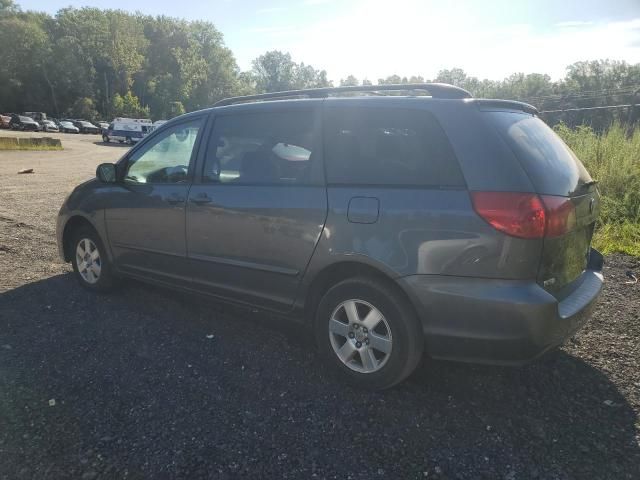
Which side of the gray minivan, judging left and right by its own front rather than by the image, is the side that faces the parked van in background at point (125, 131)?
front

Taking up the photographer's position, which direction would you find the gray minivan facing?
facing away from the viewer and to the left of the viewer
